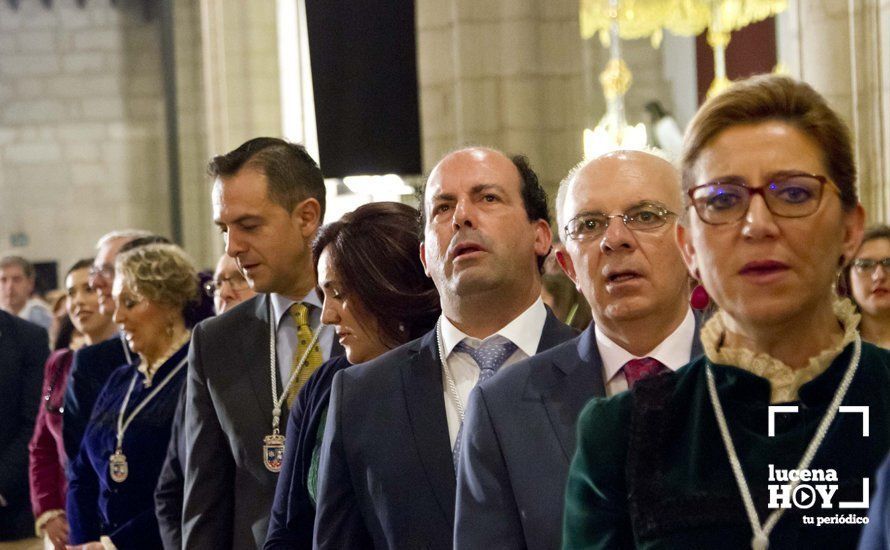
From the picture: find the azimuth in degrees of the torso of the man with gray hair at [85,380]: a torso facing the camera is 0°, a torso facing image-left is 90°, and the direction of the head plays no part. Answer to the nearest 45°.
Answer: approximately 45°

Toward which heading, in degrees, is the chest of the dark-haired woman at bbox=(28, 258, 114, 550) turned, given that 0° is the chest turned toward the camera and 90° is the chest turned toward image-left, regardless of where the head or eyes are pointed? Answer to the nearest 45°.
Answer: approximately 45°

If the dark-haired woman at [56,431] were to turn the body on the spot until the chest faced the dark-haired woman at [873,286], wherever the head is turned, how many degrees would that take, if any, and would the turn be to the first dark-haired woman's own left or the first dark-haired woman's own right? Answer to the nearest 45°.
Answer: approximately 90° to the first dark-haired woman's own left

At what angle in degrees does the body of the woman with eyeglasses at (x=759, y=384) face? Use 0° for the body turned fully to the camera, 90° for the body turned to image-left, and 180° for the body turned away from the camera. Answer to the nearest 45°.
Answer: approximately 0°

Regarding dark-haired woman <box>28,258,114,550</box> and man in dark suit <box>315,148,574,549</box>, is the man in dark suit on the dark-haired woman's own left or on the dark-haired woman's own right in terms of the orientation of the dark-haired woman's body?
on the dark-haired woman's own left
